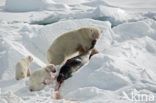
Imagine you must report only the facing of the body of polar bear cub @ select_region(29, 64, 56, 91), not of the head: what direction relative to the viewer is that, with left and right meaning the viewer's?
facing to the right of the viewer

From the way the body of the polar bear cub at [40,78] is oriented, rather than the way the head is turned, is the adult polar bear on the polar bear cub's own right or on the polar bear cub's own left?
on the polar bear cub's own left

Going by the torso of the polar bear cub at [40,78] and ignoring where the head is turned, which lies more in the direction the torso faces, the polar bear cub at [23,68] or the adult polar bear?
the adult polar bear

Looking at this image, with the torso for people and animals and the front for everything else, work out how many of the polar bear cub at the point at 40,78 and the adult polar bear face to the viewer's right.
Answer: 2

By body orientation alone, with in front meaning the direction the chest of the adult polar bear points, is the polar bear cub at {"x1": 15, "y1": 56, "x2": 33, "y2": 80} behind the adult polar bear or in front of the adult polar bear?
behind

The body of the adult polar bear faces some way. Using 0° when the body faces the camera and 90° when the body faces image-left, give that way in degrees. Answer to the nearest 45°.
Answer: approximately 270°
